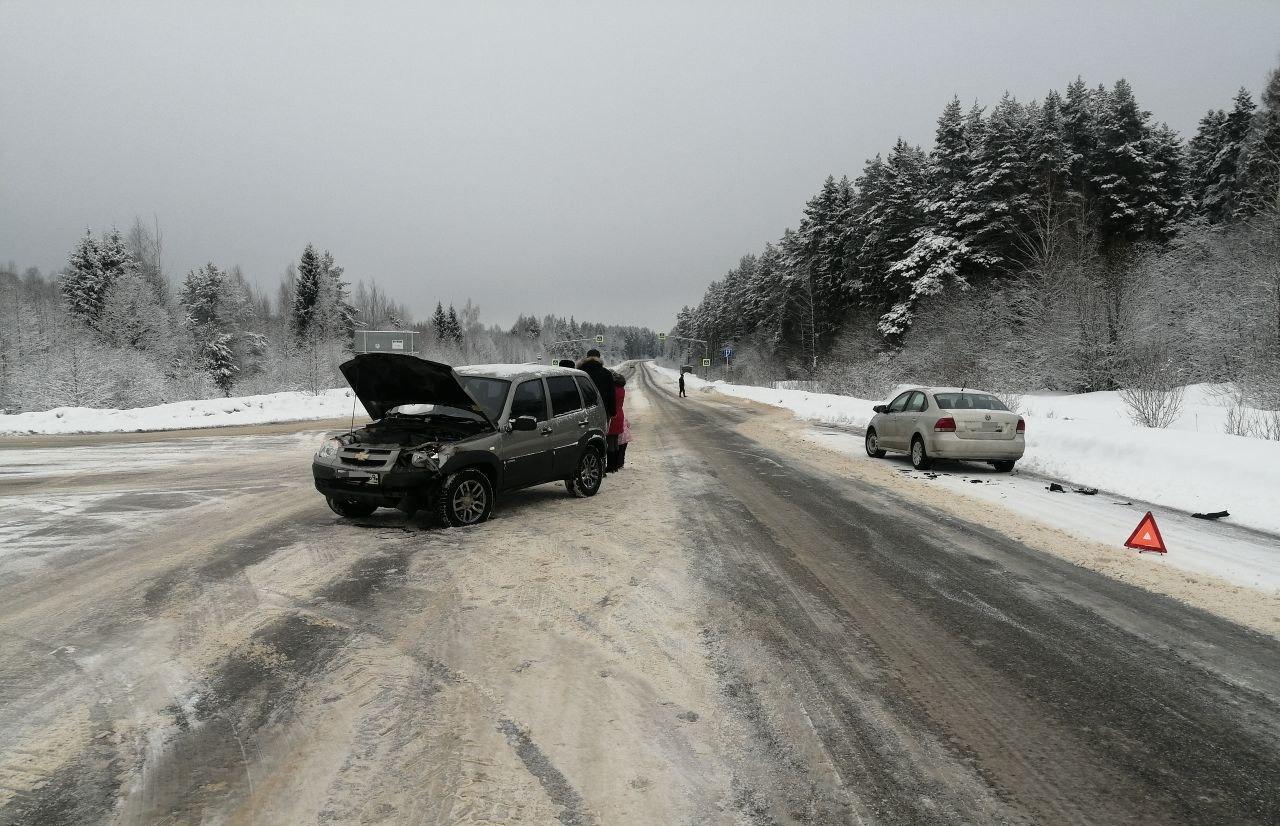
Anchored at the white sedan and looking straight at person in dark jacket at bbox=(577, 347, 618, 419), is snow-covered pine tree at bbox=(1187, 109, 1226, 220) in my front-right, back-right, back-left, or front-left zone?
back-right

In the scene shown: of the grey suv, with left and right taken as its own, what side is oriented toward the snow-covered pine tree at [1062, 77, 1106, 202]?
back

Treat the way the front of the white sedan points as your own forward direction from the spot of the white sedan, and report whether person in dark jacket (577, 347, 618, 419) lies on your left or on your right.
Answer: on your left

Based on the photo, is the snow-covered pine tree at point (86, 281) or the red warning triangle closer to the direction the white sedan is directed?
the snow-covered pine tree

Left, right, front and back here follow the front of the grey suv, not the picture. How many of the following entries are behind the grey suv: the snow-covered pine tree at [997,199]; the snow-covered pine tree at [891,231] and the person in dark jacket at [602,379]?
3

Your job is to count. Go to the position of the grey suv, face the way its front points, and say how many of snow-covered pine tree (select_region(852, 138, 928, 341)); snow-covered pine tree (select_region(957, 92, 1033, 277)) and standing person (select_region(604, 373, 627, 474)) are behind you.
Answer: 3

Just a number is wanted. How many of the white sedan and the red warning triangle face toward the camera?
1

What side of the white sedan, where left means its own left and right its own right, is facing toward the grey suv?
left

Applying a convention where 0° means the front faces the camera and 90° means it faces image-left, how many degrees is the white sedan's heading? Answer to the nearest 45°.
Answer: approximately 135°

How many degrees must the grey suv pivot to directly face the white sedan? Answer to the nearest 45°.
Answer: approximately 135° to its left

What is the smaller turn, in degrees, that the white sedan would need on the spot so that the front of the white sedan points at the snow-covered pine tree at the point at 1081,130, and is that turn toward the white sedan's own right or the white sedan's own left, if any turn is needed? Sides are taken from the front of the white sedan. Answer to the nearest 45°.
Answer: approximately 45° to the white sedan's own right
